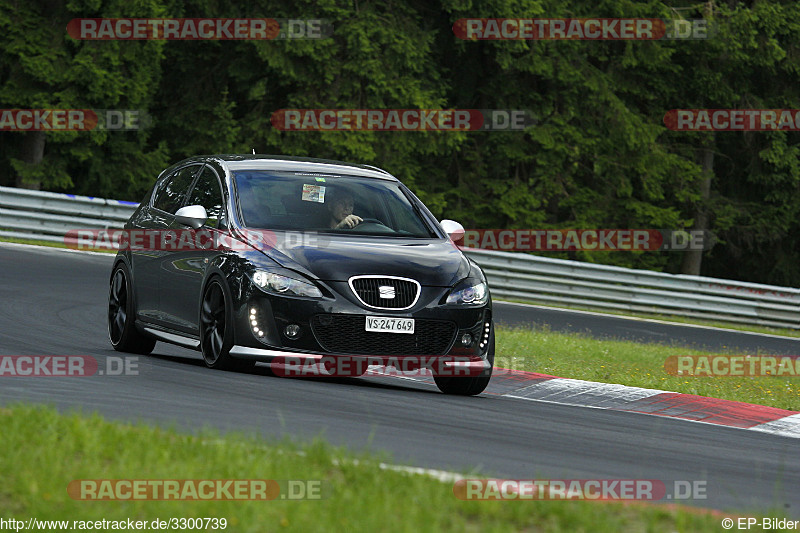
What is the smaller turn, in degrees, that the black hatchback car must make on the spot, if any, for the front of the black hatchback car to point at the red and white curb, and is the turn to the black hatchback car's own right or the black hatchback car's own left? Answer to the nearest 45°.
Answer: approximately 45° to the black hatchback car's own left

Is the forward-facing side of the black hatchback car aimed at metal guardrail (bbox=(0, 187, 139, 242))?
no

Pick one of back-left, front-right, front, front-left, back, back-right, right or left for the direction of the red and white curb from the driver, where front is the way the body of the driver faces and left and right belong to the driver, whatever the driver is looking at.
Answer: front-left

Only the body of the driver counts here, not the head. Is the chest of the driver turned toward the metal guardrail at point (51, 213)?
no

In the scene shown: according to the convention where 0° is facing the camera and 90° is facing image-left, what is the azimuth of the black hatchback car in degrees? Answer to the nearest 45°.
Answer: approximately 315°

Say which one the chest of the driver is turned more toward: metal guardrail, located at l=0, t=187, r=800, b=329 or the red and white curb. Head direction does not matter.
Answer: the red and white curb

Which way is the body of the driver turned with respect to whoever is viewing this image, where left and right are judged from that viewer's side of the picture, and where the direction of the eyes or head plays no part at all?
facing the viewer and to the right of the viewer

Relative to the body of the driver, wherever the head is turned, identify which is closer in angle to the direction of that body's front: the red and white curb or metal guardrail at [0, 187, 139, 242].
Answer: the red and white curb

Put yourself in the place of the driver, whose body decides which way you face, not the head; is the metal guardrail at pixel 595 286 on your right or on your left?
on your left

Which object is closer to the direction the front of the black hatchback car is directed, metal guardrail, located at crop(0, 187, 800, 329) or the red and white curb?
the red and white curb
